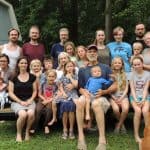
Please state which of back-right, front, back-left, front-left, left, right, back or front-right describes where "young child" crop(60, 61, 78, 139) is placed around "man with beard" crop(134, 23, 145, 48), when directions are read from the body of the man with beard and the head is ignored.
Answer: front-right

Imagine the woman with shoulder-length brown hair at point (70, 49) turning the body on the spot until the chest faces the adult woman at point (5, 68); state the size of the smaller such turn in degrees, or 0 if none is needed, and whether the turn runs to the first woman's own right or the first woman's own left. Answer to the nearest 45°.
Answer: approximately 90° to the first woman's own right

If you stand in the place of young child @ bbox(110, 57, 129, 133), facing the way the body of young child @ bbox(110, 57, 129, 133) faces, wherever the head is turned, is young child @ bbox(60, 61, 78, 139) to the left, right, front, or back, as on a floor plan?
right

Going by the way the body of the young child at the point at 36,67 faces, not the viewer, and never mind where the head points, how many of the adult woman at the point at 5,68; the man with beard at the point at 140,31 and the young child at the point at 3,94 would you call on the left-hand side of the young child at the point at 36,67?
1

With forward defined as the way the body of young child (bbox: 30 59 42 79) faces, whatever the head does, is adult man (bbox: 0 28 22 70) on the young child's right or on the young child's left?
on the young child's right
